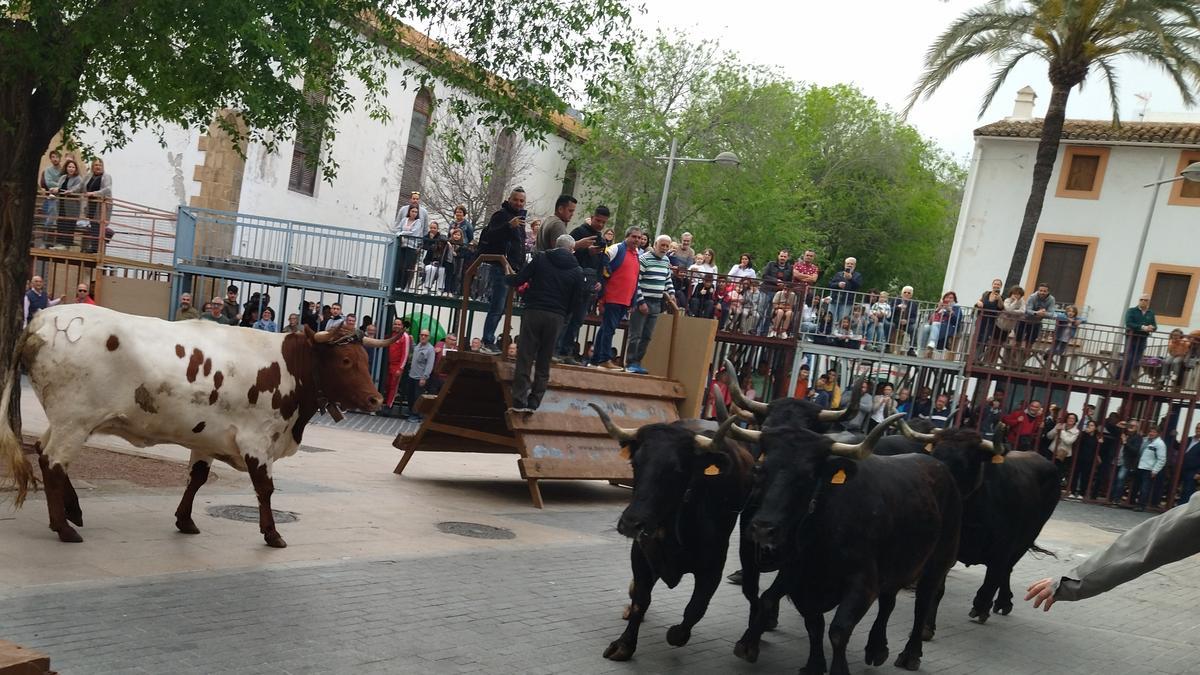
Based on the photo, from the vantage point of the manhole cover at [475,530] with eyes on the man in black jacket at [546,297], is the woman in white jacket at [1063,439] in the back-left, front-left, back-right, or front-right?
front-right

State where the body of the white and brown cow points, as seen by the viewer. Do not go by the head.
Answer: to the viewer's right

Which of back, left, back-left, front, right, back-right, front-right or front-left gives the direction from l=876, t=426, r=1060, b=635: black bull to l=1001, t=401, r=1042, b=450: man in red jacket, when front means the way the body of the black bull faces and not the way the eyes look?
back-right

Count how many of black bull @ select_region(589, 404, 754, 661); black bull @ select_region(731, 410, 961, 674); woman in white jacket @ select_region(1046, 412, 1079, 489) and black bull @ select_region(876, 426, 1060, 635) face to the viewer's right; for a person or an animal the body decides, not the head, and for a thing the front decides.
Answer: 0

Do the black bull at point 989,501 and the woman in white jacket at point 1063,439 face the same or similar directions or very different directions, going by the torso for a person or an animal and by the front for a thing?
same or similar directions

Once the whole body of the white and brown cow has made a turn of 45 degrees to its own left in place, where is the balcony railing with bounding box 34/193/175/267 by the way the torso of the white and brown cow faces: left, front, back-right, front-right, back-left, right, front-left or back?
front-left

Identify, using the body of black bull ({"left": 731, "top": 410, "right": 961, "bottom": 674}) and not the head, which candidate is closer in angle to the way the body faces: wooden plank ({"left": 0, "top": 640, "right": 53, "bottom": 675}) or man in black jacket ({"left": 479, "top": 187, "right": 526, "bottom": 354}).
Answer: the wooden plank

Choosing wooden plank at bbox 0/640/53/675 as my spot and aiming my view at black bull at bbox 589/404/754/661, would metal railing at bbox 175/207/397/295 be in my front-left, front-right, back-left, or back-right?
front-left

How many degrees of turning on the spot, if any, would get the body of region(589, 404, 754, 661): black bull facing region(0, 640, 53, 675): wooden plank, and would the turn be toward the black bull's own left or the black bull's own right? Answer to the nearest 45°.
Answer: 0° — it already faces it

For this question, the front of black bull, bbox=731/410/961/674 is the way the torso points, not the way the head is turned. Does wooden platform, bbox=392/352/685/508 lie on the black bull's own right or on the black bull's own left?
on the black bull's own right

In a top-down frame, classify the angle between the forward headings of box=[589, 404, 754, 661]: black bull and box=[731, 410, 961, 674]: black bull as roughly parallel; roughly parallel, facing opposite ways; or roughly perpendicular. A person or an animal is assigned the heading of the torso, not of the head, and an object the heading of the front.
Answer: roughly parallel

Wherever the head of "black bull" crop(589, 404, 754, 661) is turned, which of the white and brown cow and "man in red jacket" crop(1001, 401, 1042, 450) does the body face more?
the white and brown cow
